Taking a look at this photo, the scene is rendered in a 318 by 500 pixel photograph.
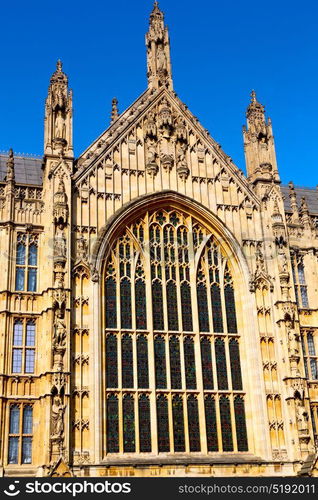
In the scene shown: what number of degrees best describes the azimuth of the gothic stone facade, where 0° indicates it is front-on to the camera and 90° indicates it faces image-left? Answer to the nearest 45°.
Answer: approximately 0°
